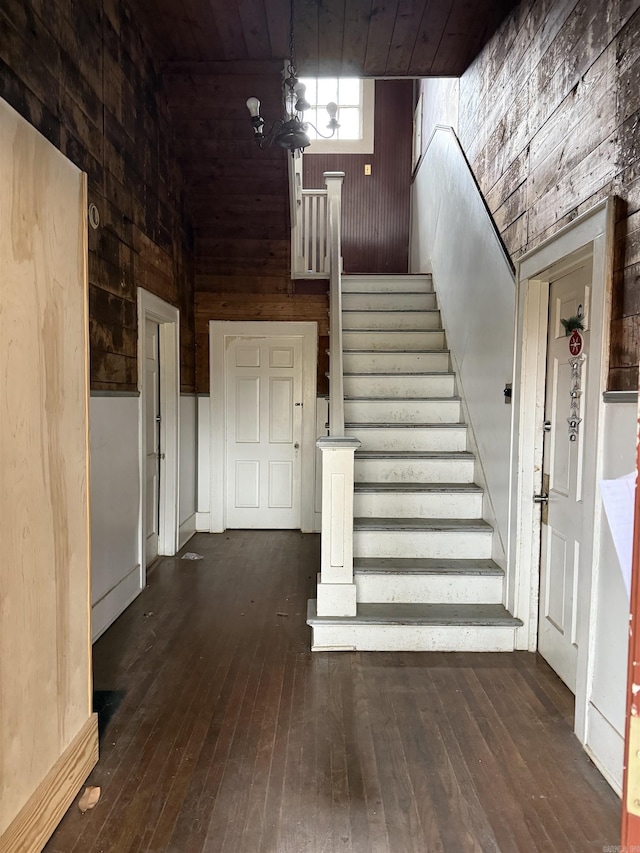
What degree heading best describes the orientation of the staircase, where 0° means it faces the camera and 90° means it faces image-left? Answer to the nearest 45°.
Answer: approximately 0°

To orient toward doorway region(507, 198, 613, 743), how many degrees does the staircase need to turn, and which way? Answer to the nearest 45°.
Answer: approximately 45° to its left

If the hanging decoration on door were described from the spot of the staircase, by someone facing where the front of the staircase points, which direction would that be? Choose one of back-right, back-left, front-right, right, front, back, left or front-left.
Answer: front-left

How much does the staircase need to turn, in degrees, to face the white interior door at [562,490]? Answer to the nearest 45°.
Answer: approximately 45° to its left

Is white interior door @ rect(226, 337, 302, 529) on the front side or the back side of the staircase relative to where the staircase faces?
on the back side

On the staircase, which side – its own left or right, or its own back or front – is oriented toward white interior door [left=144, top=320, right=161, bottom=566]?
right

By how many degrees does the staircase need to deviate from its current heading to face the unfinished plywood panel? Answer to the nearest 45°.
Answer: approximately 45° to its right

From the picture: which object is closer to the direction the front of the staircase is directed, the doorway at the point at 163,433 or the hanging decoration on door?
the hanging decoration on door

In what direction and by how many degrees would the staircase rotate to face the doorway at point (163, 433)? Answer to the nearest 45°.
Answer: approximately 90° to its right
